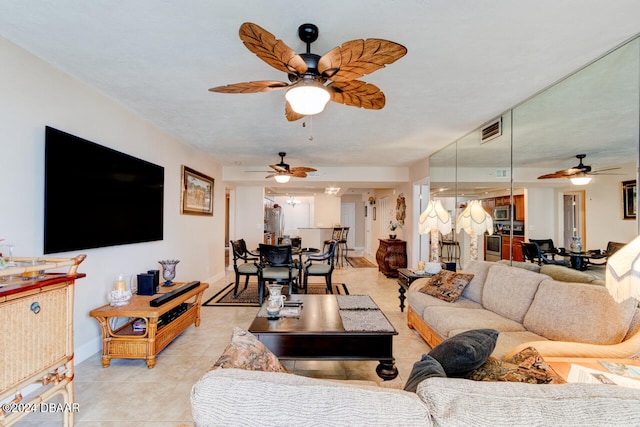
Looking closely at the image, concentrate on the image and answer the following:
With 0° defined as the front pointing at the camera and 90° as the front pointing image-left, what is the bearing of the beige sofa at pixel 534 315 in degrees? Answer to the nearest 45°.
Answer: approximately 45°

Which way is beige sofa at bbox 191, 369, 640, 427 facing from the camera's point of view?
away from the camera

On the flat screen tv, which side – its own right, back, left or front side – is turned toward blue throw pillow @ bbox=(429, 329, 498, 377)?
front

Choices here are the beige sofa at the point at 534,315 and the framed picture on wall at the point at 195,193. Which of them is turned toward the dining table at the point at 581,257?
the framed picture on wall

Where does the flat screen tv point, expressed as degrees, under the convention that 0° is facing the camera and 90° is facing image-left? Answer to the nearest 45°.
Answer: approximately 315°

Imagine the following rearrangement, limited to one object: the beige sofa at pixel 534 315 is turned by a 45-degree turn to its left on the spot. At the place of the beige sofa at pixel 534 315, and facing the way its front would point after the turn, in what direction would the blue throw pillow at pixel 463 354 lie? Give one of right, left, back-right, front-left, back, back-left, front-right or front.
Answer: front

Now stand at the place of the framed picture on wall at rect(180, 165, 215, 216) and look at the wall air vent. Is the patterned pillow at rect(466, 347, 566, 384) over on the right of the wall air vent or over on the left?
right

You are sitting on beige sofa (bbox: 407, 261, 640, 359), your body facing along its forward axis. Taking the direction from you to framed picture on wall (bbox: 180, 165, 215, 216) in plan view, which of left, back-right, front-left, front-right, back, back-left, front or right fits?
front-right

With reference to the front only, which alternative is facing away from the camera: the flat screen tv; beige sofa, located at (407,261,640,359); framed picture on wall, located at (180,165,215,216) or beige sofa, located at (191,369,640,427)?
beige sofa, located at (191,369,640,427)

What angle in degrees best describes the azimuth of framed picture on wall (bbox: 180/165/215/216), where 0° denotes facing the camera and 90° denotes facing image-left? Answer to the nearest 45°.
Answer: approximately 315°

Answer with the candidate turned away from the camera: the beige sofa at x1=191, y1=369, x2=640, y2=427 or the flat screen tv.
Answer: the beige sofa

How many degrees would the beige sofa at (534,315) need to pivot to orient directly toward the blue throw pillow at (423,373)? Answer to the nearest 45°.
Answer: approximately 45° to its left

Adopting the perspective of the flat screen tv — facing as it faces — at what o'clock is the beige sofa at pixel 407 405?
The beige sofa is roughly at 1 o'clock from the flat screen tv.

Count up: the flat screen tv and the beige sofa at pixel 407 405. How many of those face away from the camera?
1

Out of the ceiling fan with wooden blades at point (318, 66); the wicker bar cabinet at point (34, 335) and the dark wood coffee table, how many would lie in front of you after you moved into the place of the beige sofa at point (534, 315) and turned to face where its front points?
3

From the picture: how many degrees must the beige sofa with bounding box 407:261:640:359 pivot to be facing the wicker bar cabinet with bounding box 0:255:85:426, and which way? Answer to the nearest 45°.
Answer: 0° — it already faces it

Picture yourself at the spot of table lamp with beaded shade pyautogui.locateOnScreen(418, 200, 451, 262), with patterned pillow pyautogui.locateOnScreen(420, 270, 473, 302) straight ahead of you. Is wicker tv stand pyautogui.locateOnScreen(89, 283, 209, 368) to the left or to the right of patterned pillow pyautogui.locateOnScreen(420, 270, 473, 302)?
right

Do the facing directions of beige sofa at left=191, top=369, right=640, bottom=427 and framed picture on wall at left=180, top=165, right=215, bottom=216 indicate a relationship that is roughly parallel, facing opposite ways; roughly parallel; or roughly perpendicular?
roughly perpendicular

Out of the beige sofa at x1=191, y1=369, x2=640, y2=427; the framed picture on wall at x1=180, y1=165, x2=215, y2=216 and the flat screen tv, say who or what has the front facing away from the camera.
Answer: the beige sofa

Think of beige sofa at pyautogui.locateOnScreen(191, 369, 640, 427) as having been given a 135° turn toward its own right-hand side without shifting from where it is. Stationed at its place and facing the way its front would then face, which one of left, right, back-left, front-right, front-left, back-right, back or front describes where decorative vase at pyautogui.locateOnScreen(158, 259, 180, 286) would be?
back
